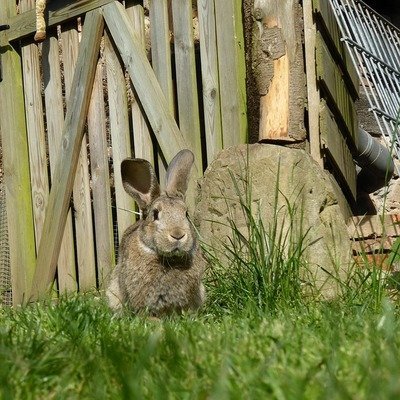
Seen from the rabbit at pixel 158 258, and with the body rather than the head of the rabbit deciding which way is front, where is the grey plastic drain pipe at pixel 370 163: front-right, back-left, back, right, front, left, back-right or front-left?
back-left

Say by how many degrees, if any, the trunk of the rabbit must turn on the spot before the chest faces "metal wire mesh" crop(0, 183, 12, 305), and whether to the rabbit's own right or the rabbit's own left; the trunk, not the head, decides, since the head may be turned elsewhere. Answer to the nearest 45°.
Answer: approximately 135° to the rabbit's own right

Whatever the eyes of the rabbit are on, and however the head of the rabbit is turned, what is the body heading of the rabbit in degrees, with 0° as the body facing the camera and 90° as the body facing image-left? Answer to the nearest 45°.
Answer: approximately 0°

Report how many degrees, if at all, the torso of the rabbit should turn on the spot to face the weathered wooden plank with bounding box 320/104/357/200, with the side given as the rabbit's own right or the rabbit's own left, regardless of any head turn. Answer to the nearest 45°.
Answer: approximately 135° to the rabbit's own left
